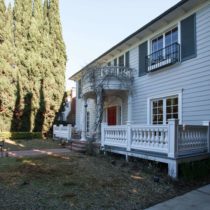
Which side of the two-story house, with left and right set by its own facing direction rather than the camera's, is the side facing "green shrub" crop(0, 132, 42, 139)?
right

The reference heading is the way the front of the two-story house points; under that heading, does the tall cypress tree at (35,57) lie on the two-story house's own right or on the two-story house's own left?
on the two-story house's own right

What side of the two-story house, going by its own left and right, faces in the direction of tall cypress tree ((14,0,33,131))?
right

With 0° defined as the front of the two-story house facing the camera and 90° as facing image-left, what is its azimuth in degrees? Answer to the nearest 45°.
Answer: approximately 45°

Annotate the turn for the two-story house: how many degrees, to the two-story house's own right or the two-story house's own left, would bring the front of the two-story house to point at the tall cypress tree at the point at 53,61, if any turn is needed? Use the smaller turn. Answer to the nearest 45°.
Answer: approximately 90° to the two-story house's own right

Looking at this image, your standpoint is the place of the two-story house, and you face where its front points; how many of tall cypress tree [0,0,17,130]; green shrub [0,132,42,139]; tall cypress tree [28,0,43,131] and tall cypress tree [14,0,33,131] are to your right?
4
